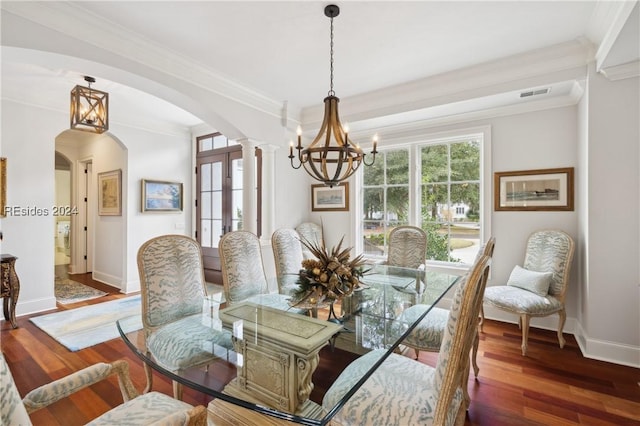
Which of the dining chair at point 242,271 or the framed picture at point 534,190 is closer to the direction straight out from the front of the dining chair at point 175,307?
the framed picture

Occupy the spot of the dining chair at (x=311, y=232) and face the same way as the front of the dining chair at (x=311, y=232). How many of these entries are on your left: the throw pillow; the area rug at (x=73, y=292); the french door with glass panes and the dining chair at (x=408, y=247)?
2

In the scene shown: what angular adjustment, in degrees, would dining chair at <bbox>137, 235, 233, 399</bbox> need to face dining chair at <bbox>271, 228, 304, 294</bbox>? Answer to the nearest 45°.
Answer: approximately 90° to its left

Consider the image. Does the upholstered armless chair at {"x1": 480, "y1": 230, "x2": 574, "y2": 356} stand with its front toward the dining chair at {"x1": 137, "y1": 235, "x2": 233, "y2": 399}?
yes

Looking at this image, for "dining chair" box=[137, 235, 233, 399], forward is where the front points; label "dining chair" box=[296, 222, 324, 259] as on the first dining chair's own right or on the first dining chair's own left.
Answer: on the first dining chair's own left

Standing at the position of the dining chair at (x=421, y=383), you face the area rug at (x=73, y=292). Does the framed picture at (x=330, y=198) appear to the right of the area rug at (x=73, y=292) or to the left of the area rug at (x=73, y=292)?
right

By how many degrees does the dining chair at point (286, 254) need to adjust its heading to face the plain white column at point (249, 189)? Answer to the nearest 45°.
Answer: approximately 180°
